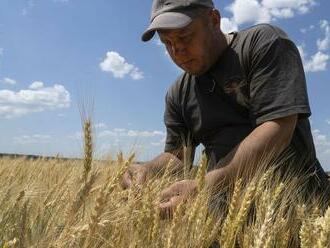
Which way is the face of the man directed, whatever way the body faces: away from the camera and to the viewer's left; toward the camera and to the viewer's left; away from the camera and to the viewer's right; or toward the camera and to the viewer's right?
toward the camera and to the viewer's left

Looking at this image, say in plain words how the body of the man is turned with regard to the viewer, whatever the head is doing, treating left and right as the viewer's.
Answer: facing the viewer and to the left of the viewer
